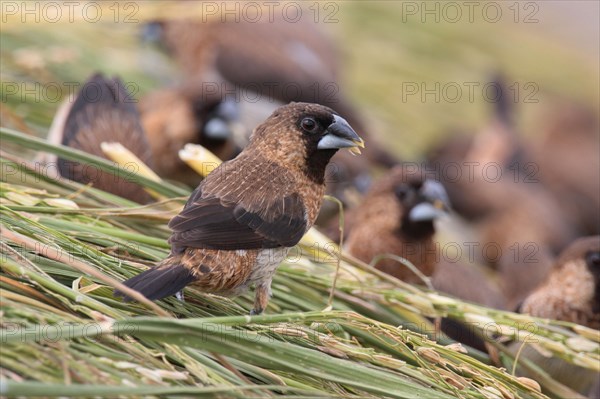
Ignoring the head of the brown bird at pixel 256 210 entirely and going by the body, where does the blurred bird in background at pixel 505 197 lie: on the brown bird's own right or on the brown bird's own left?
on the brown bird's own left

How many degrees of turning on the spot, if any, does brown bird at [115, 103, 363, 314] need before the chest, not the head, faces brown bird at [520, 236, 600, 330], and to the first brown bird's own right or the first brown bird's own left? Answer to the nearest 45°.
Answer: approximately 45° to the first brown bird's own left

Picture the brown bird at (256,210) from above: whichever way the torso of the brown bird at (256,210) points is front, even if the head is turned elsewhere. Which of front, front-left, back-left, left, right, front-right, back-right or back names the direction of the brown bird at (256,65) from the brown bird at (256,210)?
left

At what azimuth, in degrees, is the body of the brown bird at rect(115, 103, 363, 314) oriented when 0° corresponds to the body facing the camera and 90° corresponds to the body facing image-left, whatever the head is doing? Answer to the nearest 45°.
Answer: approximately 270°

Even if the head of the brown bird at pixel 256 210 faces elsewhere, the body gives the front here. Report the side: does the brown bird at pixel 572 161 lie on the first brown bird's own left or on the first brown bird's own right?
on the first brown bird's own left

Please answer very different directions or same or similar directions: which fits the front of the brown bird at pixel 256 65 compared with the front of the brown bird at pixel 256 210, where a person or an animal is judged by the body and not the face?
very different directions

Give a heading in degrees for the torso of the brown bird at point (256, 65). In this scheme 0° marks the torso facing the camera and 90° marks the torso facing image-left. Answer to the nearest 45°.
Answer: approximately 90°

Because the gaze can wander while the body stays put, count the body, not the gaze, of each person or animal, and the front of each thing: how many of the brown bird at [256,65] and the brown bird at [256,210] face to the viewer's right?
1

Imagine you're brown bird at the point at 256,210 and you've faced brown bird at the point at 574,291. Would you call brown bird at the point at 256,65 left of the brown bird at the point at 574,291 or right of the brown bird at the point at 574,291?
left

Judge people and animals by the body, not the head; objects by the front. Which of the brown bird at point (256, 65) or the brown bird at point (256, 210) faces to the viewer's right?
the brown bird at point (256, 210)
